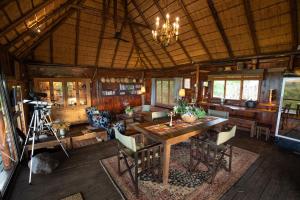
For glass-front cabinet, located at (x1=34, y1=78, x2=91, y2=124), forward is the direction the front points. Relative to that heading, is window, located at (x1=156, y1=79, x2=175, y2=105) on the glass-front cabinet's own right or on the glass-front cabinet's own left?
on the glass-front cabinet's own left

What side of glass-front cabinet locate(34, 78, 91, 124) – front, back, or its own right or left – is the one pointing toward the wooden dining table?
front

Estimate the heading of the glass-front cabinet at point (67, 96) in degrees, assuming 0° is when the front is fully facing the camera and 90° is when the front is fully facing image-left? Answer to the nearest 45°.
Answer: approximately 0°

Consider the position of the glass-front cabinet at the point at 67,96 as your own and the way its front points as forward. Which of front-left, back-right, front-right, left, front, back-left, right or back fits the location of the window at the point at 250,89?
front-left

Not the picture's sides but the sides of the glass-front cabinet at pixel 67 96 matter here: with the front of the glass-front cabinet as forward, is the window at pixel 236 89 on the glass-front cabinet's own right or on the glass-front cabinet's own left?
on the glass-front cabinet's own left

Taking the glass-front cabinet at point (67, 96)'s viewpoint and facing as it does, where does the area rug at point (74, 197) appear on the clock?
The area rug is roughly at 12 o'clock from the glass-front cabinet.

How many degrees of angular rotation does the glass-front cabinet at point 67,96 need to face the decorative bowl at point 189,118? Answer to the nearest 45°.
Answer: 0° — it already faces it

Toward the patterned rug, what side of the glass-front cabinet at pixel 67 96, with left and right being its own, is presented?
front

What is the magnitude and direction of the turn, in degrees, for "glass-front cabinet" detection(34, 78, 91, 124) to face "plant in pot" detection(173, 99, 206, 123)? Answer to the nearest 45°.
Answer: approximately 45° to its left

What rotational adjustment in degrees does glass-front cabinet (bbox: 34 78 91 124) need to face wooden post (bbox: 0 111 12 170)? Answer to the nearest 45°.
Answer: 0° — it already faces it
